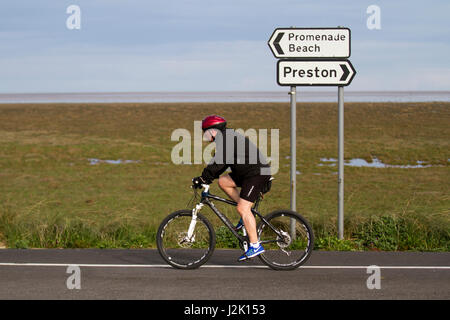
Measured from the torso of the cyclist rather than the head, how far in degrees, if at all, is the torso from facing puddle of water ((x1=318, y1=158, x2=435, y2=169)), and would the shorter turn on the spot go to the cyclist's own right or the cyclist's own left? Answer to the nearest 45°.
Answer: approximately 90° to the cyclist's own right

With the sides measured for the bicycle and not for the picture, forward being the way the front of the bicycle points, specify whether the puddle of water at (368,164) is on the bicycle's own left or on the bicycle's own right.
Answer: on the bicycle's own right

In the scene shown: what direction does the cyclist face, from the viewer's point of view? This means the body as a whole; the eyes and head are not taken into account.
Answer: to the viewer's left

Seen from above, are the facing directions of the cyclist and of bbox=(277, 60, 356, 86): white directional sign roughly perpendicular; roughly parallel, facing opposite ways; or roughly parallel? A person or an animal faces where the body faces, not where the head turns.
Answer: roughly perpendicular

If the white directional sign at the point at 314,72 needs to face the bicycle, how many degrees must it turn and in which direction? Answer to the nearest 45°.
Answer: approximately 45° to its right

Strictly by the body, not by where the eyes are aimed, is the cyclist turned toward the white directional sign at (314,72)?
no

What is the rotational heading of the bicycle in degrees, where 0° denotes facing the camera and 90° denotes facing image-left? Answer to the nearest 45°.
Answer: approximately 90°

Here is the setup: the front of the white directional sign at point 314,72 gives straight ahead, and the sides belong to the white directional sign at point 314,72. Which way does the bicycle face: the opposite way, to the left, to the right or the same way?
to the right

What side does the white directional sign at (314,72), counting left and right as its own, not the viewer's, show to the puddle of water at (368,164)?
back

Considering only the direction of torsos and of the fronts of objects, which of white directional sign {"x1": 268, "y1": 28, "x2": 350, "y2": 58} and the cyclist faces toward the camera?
the white directional sign

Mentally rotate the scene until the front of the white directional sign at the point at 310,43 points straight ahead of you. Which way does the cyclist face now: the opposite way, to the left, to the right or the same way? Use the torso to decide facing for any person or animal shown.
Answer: to the right

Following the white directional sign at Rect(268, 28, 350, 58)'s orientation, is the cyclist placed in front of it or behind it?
in front

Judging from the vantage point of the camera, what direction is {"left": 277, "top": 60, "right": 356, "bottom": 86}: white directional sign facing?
facing the viewer

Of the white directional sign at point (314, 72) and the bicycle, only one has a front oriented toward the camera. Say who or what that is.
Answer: the white directional sign

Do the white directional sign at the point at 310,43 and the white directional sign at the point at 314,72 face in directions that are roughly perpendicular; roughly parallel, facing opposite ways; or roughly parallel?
roughly parallel

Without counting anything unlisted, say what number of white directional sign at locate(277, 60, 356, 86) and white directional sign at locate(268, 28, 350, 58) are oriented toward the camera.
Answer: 2

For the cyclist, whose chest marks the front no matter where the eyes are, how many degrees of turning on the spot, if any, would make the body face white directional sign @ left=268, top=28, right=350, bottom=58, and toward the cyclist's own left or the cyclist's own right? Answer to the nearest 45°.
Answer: approximately 135° to the cyclist's own right
